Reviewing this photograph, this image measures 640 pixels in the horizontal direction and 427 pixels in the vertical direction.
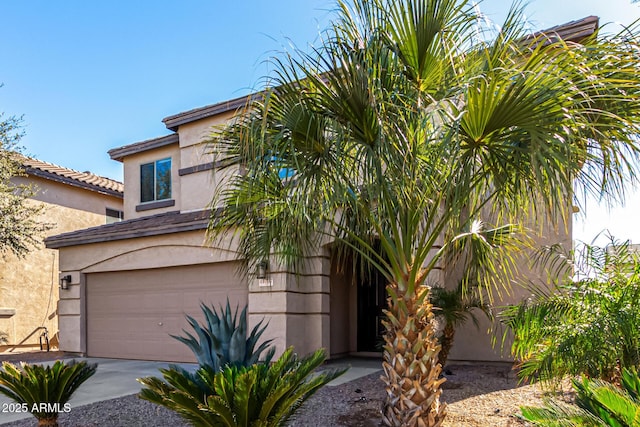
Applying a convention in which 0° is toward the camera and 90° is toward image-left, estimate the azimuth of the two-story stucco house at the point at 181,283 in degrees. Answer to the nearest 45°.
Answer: approximately 45°

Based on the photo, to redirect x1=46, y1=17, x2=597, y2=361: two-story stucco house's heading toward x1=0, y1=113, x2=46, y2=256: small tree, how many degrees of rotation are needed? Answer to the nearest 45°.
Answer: approximately 45° to its right

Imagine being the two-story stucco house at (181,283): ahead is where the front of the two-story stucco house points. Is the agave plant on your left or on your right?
on your left

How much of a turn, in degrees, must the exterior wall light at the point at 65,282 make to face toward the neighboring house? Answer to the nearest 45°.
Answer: approximately 135° to its right

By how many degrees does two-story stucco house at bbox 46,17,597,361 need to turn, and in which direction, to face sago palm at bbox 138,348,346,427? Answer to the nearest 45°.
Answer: approximately 45° to its left

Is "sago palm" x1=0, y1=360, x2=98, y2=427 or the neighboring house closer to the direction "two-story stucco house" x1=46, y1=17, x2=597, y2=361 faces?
the sago palm
